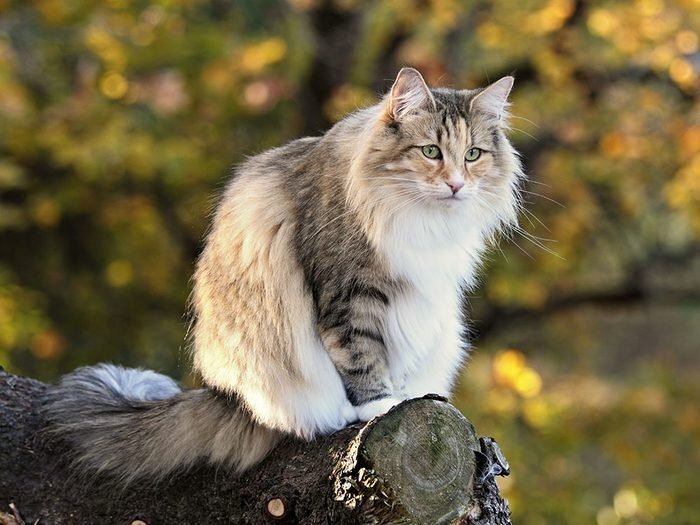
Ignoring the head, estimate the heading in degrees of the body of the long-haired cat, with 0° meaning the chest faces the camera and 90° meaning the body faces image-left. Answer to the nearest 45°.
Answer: approximately 315°
